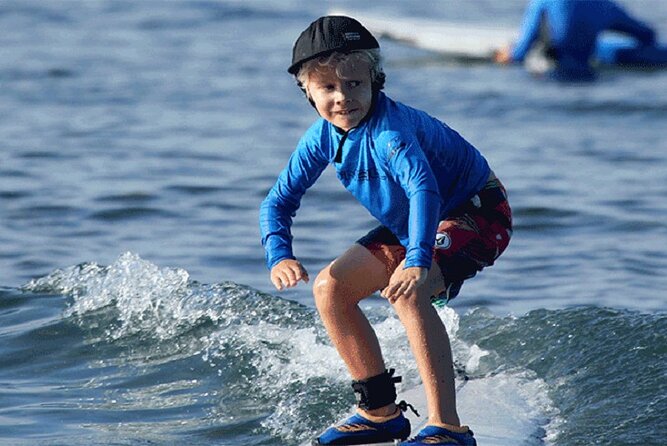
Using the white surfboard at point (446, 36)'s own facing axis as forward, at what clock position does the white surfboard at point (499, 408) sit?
the white surfboard at point (499, 408) is roughly at 9 o'clock from the white surfboard at point (446, 36).

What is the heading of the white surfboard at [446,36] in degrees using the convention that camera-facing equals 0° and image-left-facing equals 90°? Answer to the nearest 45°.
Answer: approximately 90°

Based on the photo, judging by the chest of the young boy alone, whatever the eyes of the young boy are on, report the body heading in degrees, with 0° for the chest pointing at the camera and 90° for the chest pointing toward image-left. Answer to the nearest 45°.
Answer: approximately 45°

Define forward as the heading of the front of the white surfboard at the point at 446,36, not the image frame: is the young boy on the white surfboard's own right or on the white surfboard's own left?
on the white surfboard's own left

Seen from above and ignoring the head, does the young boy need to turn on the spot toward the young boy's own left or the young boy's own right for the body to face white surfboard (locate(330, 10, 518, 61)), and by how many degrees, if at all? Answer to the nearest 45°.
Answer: approximately 135° to the young boy's own right
